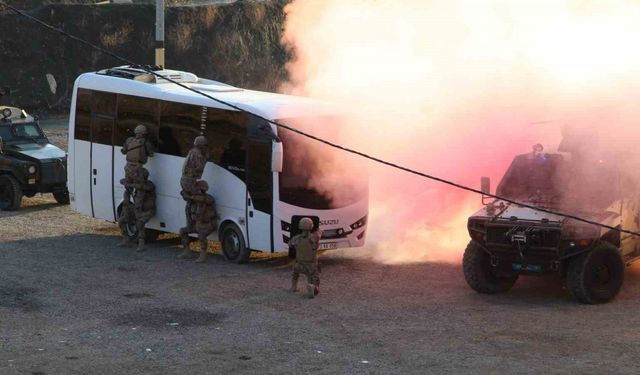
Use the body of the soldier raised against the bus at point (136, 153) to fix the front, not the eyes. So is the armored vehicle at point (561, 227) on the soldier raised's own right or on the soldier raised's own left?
on the soldier raised's own right

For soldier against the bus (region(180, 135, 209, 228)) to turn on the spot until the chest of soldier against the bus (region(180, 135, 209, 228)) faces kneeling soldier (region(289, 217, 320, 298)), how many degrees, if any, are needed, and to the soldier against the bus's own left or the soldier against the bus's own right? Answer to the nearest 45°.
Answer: approximately 90° to the soldier against the bus's own right

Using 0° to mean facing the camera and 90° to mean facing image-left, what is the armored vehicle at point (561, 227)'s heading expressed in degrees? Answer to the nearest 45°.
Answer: approximately 45°

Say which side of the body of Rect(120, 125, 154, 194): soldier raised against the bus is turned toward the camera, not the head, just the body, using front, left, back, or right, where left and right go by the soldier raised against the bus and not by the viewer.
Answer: back

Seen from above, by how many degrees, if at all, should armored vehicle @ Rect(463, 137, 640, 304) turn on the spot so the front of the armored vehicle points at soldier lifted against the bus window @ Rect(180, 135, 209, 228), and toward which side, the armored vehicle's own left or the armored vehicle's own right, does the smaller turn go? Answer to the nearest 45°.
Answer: approximately 45° to the armored vehicle's own right
